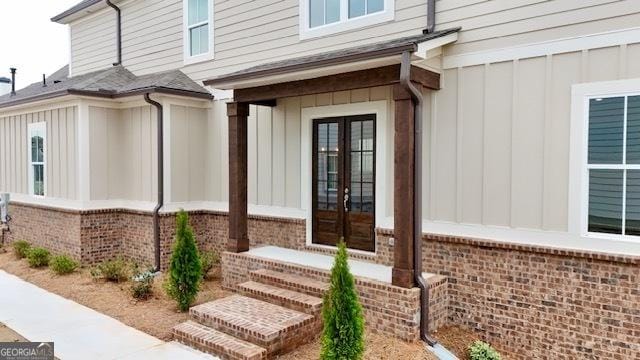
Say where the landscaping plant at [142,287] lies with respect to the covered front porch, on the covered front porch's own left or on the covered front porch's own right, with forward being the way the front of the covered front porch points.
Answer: on the covered front porch's own right

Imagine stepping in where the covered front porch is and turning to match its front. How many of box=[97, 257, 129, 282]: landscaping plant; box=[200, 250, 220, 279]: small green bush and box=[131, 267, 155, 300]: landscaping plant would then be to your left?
0

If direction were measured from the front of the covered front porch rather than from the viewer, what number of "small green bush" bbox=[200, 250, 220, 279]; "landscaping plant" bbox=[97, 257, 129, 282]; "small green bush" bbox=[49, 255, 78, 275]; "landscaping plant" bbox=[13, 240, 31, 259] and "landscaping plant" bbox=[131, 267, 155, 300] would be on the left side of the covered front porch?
0

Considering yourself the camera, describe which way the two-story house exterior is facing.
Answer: facing the viewer and to the left of the viewer

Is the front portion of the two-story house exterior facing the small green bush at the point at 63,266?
no

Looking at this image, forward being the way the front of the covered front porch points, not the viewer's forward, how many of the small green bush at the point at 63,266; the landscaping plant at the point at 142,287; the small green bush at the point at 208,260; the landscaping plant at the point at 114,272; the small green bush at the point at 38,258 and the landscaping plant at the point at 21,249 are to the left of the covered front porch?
0

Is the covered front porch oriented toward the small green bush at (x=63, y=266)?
no

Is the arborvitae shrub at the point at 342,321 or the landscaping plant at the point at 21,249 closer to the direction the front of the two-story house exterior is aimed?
the arborvitae shrub

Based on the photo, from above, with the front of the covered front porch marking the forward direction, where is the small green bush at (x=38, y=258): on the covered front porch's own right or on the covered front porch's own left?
on the covered front porch's own right

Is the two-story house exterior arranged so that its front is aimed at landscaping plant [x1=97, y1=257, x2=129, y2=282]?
no

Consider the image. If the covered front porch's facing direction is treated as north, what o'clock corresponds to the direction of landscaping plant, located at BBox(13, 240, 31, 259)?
The landscaping plant is roughly at 2 o'clock from the covered front porch.

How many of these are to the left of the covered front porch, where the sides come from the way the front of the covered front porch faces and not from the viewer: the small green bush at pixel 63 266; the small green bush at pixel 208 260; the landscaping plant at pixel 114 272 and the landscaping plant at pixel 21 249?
0
